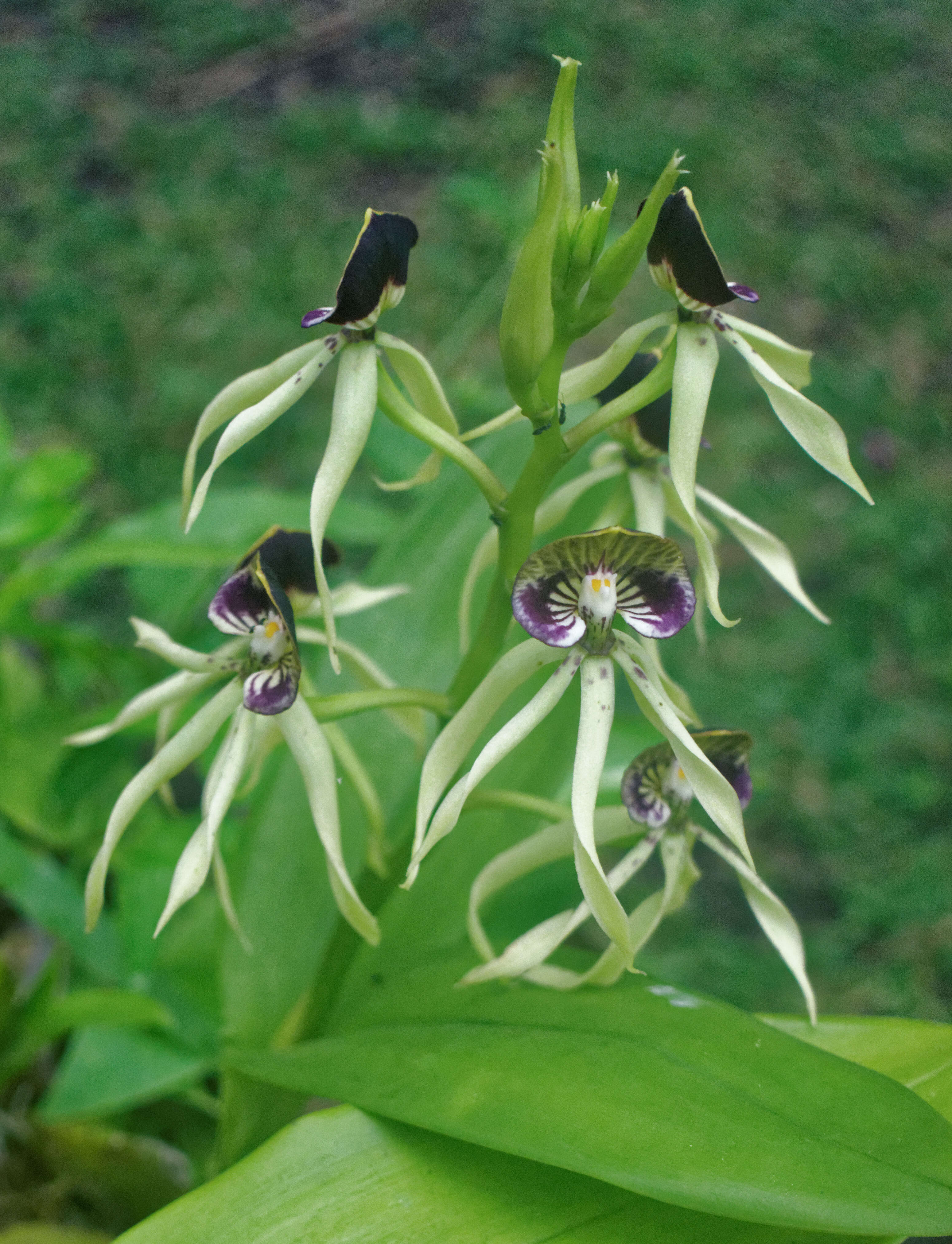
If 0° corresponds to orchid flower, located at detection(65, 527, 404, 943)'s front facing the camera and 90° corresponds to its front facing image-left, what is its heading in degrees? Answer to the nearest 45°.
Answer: approximately 45°
